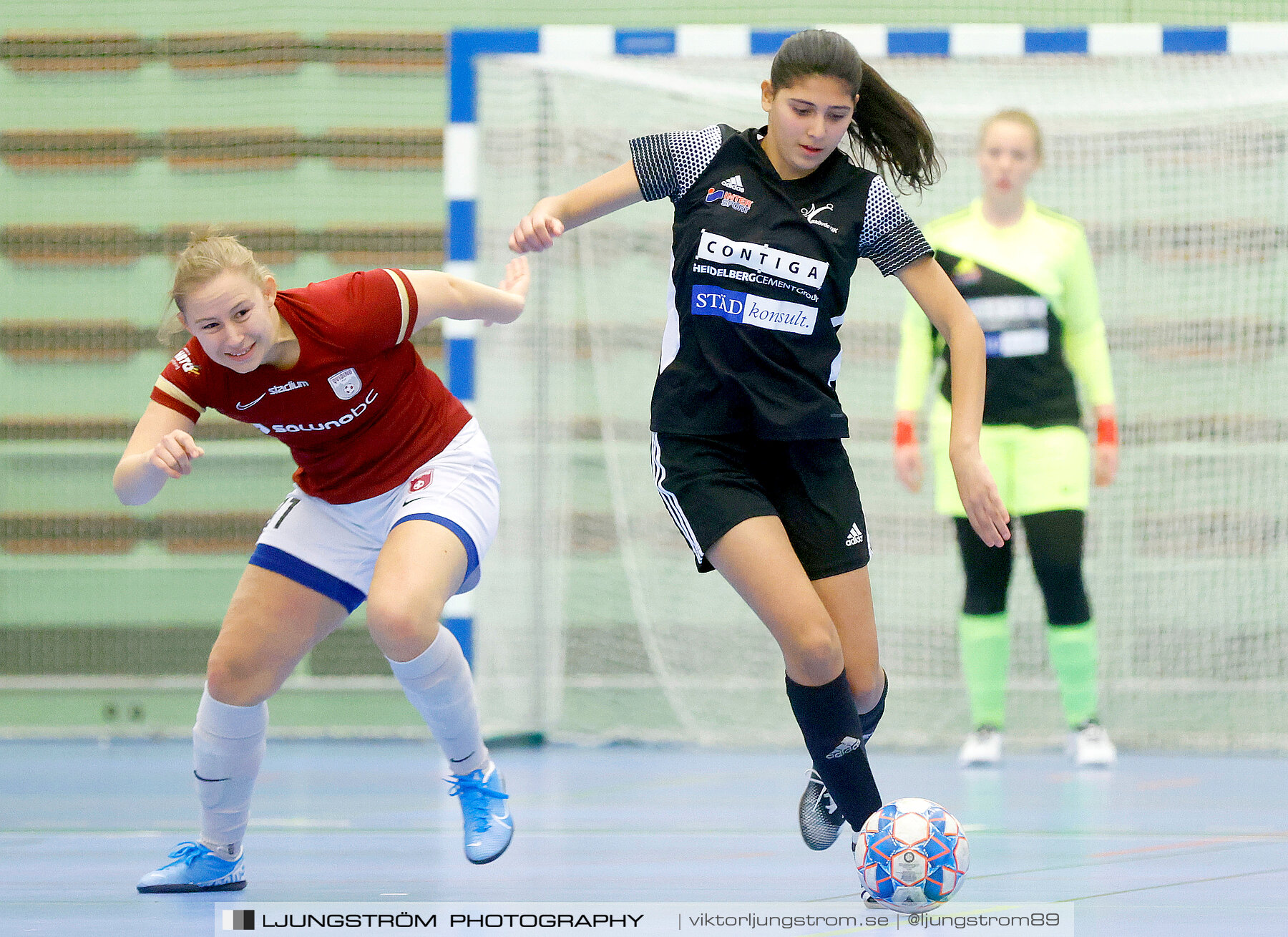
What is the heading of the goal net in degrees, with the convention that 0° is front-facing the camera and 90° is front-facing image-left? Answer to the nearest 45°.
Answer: approximately 0°

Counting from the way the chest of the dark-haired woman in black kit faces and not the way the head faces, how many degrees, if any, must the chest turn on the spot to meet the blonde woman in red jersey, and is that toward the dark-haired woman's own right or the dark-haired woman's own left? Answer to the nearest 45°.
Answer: approximately 90° to the dark-haired woman's own right

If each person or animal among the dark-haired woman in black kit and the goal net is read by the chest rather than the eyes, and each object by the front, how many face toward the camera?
2

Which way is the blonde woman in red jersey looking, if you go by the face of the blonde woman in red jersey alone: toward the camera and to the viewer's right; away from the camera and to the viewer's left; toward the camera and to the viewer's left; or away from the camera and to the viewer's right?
toward the camera and to the viewer's right

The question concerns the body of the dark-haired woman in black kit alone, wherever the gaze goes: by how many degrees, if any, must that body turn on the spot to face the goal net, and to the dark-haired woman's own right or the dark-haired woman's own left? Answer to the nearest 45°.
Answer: approximately 180°

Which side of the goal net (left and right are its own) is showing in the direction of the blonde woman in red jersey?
front

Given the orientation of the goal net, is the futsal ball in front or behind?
in front
